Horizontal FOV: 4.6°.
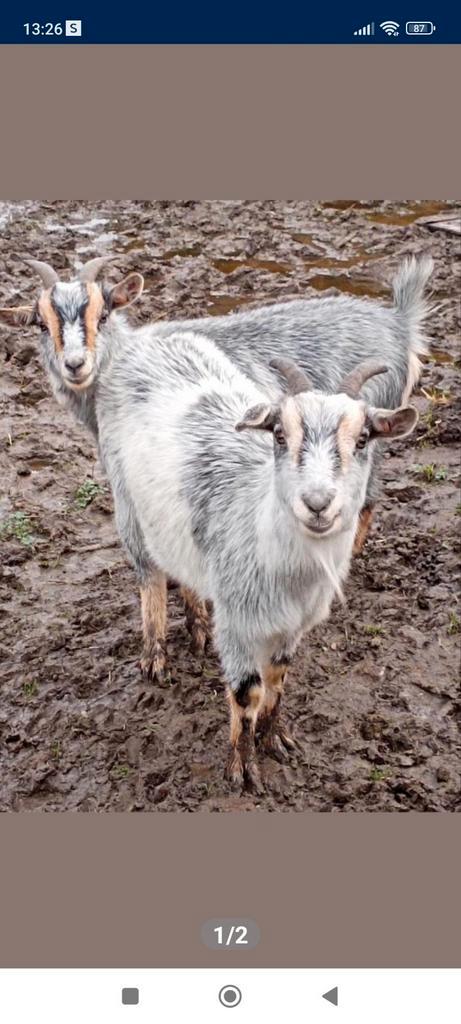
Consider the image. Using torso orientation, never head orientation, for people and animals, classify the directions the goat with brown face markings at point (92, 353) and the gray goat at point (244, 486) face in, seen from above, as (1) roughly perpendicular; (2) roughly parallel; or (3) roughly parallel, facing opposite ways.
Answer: roughly perpendicular

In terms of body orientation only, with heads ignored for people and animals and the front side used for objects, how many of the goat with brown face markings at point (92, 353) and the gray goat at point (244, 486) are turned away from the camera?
0

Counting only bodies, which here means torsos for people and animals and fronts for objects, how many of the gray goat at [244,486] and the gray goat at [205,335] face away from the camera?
0

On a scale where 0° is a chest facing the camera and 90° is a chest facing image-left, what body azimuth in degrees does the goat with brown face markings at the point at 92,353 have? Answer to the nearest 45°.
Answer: approximately 45°

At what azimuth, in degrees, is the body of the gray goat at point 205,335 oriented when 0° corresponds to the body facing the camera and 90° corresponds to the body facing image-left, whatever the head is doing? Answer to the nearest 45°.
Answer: approximately 45°

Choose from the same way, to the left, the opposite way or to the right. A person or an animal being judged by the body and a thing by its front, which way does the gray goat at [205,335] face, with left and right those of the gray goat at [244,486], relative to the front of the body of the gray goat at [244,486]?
to the right

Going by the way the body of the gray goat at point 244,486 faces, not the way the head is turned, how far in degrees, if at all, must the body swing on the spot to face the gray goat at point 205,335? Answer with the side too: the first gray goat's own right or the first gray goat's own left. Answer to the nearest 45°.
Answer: approximately 135° to the first gray goat's own left
